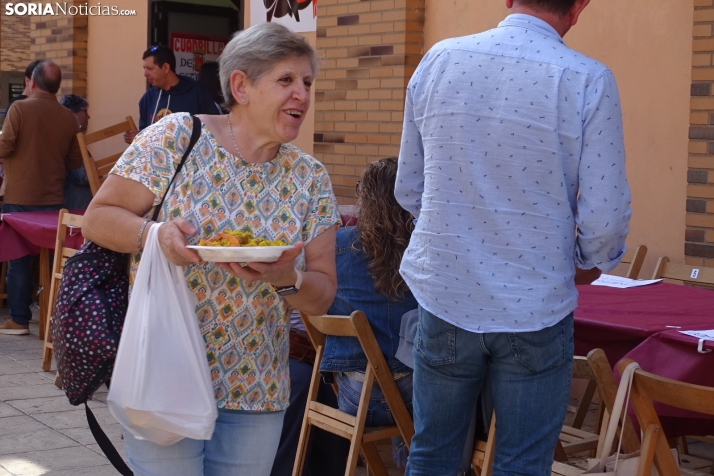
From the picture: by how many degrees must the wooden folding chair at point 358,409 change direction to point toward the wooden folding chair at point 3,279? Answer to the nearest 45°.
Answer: approximately 90° to its left

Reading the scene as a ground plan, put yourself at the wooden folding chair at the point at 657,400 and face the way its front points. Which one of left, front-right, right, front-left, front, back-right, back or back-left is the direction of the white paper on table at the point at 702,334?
front-left

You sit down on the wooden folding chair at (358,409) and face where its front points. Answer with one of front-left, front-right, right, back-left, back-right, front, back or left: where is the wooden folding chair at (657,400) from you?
right

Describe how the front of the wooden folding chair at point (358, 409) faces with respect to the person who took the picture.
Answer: facing away from the viewer and to the right of the viewer

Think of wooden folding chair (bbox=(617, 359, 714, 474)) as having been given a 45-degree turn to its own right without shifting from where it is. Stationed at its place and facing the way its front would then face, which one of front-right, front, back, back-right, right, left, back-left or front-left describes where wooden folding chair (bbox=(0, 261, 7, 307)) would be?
back-left

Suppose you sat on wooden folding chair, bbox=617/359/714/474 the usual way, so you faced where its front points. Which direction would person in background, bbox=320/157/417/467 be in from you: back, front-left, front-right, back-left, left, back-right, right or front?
left

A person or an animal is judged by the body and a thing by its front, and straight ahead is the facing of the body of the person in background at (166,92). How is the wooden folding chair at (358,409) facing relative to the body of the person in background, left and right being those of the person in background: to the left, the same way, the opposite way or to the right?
the opposite way

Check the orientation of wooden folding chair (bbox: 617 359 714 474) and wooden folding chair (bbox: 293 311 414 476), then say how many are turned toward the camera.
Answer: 0

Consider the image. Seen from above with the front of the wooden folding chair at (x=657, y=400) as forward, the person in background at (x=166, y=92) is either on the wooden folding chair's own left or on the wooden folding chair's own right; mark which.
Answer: on the wooden folding chair's own left

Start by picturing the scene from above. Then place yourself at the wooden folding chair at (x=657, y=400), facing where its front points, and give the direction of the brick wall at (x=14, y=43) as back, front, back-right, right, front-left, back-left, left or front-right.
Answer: left

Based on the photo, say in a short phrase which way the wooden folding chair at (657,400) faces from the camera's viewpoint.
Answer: facing away from the viewer and to the right of the viewer

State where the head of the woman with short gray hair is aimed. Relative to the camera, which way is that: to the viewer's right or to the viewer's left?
to the viewer's right

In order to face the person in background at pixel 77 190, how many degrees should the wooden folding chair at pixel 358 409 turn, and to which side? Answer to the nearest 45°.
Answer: approximately 90° to its left

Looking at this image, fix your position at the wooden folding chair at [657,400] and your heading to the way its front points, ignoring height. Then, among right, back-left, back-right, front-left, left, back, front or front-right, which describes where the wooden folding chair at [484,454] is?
left

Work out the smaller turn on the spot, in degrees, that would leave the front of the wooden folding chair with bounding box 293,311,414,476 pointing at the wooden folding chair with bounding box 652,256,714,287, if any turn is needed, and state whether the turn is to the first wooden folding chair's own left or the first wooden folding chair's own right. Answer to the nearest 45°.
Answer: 0° — it already faces it

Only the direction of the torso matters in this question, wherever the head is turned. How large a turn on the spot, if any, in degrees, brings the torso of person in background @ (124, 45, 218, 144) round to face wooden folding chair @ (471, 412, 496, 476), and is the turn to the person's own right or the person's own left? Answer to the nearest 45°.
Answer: approximately 45° to the person's own left

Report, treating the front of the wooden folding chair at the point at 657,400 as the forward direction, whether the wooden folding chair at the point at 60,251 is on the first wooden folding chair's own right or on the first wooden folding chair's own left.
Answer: on the first wooden folding chair's own left
